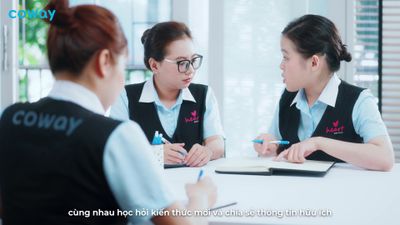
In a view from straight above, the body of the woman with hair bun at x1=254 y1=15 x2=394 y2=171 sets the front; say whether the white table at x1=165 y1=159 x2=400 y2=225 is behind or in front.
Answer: in front

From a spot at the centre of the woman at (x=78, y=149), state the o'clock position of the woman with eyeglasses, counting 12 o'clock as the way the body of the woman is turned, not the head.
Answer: The woman with eyeglasses is roughly at 11 o'clock from the woman.

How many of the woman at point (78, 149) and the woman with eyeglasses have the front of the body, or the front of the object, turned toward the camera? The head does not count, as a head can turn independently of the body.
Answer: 1

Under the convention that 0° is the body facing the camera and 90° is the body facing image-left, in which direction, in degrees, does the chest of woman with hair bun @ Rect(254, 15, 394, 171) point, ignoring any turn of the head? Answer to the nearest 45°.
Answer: approximately 45°

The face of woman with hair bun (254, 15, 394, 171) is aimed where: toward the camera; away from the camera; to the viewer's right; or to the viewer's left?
to the viewer's left

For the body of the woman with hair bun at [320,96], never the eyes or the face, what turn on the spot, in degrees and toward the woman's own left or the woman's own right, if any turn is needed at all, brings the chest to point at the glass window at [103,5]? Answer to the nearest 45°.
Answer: approximately 90° to the woman's own right

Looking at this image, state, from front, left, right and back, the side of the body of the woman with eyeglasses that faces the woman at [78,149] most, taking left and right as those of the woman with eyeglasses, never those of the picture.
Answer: front

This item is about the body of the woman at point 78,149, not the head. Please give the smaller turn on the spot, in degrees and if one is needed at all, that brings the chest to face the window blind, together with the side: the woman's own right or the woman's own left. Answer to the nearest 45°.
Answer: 0° — they already face it

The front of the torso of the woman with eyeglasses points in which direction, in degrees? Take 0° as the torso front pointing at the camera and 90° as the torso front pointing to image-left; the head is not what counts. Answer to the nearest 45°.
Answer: approximately 0°

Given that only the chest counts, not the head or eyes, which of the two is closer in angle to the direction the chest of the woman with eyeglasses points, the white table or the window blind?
the white table

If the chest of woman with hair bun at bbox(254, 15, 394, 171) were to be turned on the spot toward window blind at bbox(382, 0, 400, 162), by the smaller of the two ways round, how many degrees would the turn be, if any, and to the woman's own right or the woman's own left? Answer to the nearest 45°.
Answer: approximately 135° to the woman's own right

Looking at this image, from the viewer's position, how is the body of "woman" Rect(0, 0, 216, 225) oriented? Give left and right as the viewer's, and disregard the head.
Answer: facing away from the viewer and to the right of the viewer

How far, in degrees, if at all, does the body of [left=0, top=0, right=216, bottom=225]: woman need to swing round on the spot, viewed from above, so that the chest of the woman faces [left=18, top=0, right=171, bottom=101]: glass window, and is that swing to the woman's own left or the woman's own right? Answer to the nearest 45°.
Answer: approximately 45° to the woman's own left

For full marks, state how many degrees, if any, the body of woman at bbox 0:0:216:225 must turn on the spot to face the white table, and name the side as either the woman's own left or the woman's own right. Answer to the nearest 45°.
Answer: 0° — they already face it

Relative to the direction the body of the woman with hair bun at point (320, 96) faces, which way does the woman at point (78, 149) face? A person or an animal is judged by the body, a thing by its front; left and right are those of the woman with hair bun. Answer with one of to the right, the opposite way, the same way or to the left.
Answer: the opposite way
